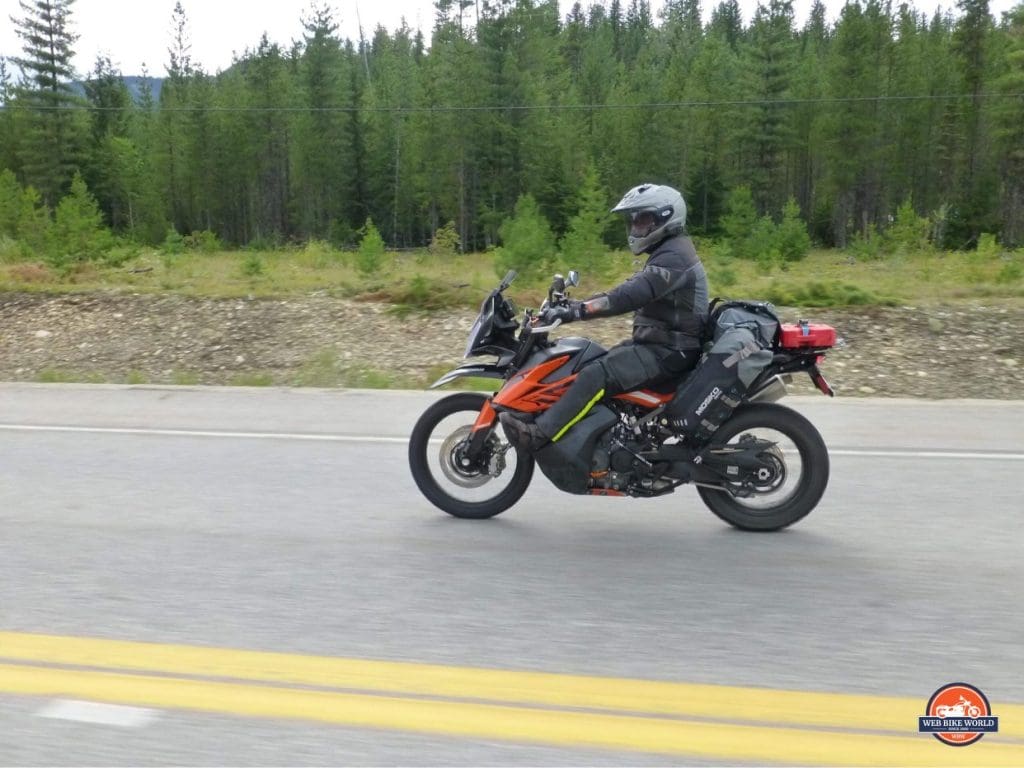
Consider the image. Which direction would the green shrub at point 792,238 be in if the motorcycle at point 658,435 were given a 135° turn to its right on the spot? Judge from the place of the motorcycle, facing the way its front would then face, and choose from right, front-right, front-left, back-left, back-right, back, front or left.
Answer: front-left

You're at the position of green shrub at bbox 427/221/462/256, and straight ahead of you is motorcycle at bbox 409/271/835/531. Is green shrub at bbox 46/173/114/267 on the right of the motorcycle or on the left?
right

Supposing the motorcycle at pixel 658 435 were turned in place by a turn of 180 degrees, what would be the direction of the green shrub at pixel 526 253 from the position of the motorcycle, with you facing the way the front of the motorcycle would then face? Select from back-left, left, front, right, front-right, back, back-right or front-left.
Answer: left

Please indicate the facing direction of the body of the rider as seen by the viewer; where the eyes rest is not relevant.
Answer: to the viewer's left

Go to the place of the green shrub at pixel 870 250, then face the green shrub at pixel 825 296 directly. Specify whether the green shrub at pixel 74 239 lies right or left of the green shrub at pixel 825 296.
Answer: right

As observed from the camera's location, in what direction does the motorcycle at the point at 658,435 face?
facing to the left of the viewer

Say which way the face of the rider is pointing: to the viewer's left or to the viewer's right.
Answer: to the viewer's left
